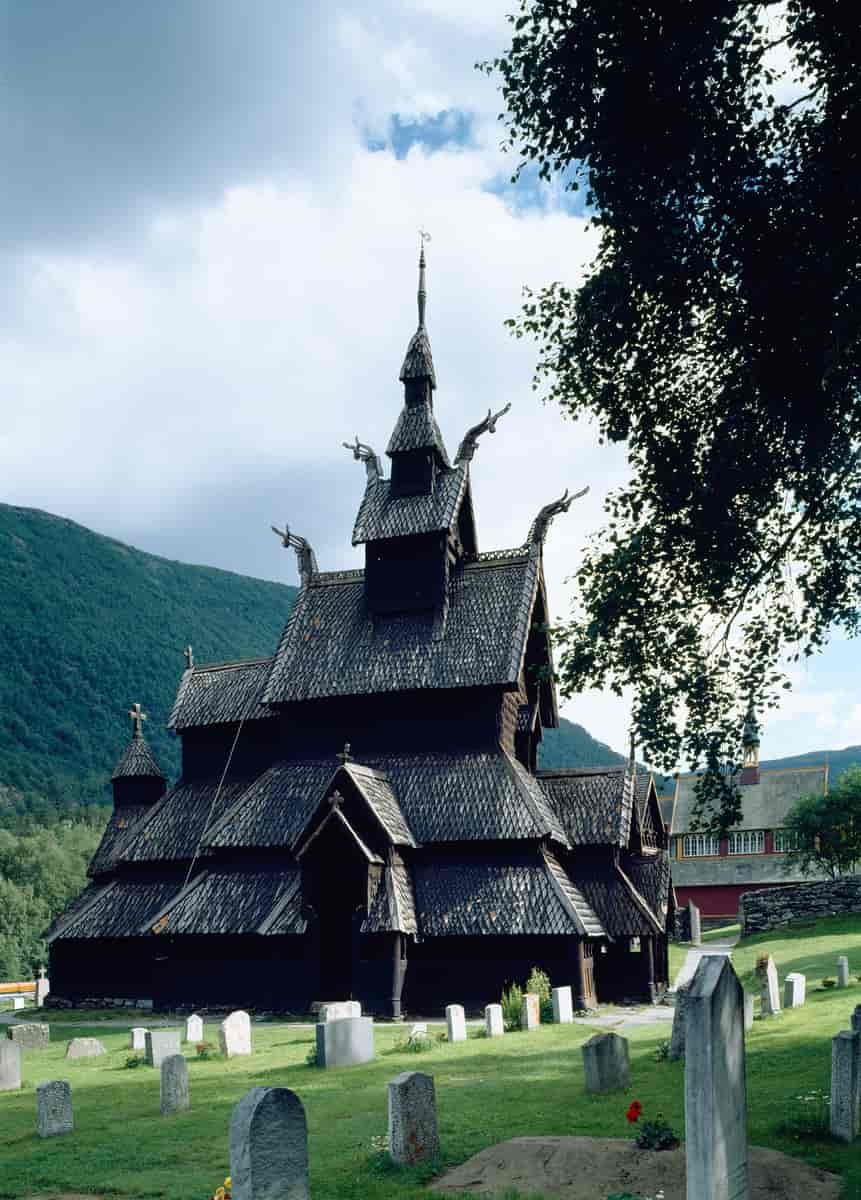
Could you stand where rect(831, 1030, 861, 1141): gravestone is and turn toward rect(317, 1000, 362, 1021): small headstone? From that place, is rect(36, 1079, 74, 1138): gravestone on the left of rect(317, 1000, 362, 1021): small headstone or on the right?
left

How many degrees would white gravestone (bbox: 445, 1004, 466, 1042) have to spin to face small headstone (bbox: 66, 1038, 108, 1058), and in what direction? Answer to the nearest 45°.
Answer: approximately 45° to its right

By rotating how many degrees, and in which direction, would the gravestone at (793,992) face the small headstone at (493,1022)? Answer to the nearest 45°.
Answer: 0° — it already faces it

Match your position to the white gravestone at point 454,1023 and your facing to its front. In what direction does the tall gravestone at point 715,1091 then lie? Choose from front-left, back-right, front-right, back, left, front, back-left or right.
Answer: front-left

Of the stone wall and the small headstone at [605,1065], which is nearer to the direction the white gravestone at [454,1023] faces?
the small headstone

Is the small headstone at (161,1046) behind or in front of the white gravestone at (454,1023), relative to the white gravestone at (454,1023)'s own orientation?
in front

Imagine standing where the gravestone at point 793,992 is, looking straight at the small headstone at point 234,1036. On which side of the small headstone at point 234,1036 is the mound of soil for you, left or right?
left

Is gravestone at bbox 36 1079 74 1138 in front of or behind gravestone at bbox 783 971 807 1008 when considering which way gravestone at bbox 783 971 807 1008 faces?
in front

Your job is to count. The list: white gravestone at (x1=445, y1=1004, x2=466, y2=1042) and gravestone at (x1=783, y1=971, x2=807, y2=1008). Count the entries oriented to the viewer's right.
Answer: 0

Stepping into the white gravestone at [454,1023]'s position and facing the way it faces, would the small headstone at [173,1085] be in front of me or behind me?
in front

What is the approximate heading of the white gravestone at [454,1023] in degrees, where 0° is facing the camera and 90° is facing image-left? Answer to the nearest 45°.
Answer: approximately 45°
